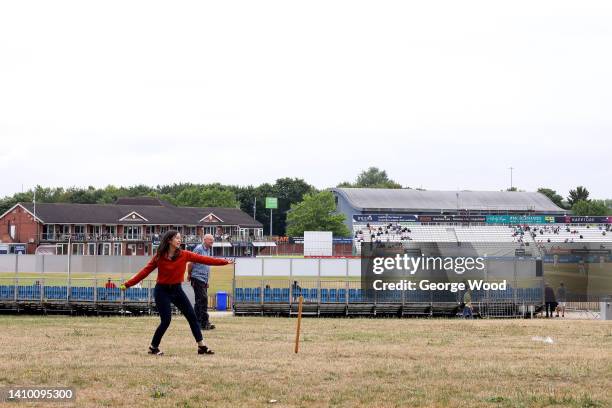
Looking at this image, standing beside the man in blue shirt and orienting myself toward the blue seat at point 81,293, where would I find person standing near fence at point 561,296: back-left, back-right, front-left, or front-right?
front-right

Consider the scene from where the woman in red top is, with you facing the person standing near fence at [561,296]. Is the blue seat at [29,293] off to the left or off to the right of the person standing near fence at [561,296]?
left
